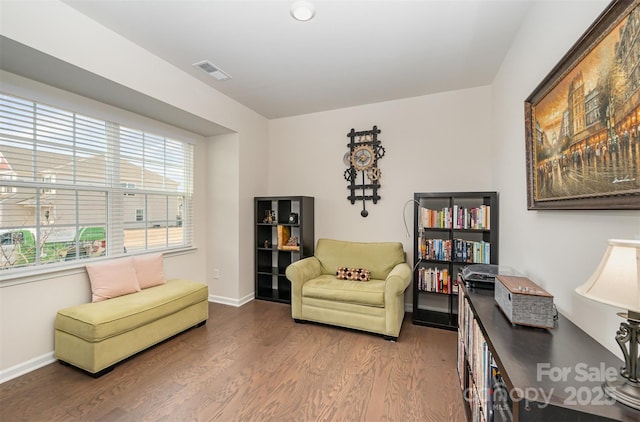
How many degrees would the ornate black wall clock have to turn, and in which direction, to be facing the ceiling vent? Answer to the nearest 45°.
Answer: approximately 45° to its right

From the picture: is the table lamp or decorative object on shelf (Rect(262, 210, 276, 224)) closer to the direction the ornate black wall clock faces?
the table lamp

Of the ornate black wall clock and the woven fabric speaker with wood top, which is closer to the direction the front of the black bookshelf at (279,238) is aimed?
the woven fabric speaker with wood top

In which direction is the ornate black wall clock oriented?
toward the camera

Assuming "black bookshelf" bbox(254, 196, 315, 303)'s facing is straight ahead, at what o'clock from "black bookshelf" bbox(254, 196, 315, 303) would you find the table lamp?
The table lamp is roughly at 10 o'clock from the black bookshelf.

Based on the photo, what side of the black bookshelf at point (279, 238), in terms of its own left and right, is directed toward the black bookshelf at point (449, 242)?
left

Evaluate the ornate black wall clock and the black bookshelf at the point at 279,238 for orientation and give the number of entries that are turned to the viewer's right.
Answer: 0

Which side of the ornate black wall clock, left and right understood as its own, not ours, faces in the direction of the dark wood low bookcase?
front

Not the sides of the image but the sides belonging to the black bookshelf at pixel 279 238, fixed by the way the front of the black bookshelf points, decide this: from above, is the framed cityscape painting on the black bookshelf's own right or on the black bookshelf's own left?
on the black bookshelf's own left

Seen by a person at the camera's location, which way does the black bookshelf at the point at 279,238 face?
facing the viewer and to the left of the viewer

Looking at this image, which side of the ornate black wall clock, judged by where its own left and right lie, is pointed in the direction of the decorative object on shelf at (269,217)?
right
